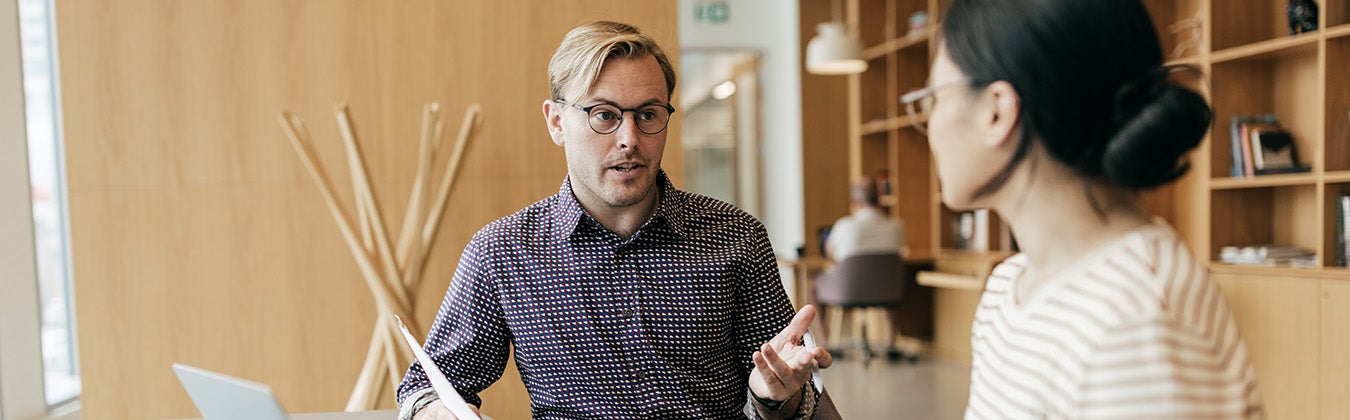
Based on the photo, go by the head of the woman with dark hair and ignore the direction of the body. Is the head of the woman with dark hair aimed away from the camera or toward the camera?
away from the camera

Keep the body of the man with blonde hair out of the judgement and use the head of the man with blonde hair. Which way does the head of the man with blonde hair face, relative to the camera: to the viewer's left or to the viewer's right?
to the viewer's right

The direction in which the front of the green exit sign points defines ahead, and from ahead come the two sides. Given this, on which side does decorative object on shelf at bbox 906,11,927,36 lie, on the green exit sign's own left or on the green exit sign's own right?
on the green exit sign's own left

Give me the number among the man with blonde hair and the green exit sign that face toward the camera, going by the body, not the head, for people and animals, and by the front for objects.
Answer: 2

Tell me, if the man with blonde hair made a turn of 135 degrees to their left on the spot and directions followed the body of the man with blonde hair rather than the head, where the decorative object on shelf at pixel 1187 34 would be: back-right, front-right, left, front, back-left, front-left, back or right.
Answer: front

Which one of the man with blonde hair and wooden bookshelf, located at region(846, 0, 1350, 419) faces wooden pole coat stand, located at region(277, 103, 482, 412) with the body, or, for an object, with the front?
the wooden bookshelf

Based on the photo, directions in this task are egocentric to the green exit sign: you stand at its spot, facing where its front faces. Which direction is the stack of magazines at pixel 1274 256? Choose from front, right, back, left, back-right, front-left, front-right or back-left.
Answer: front-left

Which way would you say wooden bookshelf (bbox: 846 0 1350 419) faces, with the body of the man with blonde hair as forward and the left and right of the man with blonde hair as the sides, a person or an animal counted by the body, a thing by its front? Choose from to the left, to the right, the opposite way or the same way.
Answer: to the right

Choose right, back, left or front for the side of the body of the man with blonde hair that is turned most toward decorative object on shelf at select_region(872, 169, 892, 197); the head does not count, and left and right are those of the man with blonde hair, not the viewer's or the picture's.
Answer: back

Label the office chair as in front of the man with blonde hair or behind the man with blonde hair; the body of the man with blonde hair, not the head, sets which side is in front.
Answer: behind

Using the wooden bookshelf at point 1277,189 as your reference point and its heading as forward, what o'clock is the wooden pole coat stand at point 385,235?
The wooden pole coat stand is roughly at 12 o'clock from the wooden bookshelf.

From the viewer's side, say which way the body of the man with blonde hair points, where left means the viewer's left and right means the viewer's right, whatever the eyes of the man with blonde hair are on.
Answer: facing the viewer

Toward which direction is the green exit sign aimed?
toward the camera

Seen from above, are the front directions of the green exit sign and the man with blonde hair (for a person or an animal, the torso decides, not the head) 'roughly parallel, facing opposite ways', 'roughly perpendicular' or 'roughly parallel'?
roughly parallel
